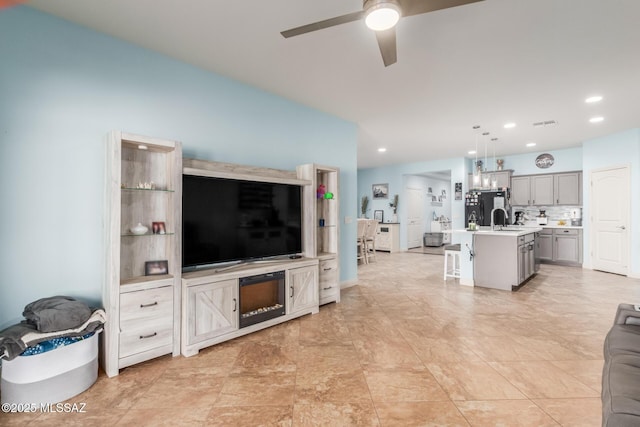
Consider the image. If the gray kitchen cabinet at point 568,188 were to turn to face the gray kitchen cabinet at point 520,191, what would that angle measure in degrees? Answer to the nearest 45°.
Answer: approximately 90° to its right

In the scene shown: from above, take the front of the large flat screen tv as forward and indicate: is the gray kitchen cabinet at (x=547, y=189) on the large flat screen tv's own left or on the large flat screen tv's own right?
on the large flat screen tv's own left

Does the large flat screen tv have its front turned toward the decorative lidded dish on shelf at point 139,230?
no

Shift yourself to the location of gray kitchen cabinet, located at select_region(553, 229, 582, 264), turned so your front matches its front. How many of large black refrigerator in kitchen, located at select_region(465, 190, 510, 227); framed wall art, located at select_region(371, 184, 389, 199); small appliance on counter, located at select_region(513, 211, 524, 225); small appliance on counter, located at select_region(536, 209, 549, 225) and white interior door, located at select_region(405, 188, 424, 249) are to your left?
0

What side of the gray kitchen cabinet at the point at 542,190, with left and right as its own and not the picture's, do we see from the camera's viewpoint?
front

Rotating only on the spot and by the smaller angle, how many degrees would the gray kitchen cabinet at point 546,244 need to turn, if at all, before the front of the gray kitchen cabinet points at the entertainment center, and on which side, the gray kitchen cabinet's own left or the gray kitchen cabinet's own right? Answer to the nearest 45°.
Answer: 0° — it already faces it

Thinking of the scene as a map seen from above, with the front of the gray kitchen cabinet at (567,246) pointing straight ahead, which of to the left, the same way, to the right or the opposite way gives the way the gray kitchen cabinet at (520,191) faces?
the same way

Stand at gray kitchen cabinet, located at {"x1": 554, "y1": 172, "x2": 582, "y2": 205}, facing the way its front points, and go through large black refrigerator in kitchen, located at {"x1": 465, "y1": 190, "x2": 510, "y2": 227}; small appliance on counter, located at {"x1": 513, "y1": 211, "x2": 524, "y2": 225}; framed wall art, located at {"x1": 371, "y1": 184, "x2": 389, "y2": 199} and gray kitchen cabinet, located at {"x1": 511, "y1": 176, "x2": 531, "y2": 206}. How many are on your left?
0

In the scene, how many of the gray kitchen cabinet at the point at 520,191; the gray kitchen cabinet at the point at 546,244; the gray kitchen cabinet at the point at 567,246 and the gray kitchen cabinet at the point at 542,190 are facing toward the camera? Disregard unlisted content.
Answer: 4

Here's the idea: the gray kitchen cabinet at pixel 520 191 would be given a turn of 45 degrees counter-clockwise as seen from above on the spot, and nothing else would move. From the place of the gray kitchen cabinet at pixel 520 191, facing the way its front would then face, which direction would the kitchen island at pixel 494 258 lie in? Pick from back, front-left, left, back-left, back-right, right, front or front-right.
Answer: front-right

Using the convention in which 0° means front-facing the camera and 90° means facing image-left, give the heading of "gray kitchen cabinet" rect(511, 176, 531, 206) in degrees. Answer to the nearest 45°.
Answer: approximately 0°

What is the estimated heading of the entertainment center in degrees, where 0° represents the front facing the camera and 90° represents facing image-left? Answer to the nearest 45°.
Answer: approximately 315°

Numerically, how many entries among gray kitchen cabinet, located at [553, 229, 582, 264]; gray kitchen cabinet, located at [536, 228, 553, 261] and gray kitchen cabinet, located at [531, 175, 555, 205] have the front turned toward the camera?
3

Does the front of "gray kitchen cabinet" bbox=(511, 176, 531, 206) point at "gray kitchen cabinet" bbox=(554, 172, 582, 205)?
no

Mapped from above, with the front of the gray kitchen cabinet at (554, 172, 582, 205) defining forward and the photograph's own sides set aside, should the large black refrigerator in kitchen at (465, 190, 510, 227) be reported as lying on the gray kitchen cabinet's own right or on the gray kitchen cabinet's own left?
on the gray kitchen cabinet's own right

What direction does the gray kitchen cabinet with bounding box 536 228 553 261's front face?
toward the camera

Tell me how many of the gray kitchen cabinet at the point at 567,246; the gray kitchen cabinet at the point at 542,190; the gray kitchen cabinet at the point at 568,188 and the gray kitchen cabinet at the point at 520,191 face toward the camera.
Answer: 4
